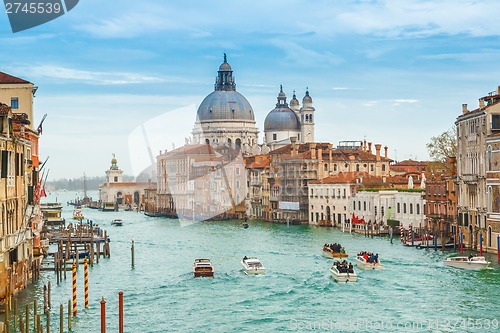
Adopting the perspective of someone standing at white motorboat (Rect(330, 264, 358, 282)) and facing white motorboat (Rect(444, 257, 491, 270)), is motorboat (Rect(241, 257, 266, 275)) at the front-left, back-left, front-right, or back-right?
back-left

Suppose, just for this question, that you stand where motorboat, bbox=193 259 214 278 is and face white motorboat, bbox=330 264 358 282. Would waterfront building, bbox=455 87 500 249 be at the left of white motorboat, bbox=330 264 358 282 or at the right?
left

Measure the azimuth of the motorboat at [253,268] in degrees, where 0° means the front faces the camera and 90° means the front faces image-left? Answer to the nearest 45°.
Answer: approximately 315°

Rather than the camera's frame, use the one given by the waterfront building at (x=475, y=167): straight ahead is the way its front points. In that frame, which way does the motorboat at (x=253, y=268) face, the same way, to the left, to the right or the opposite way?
to the left
